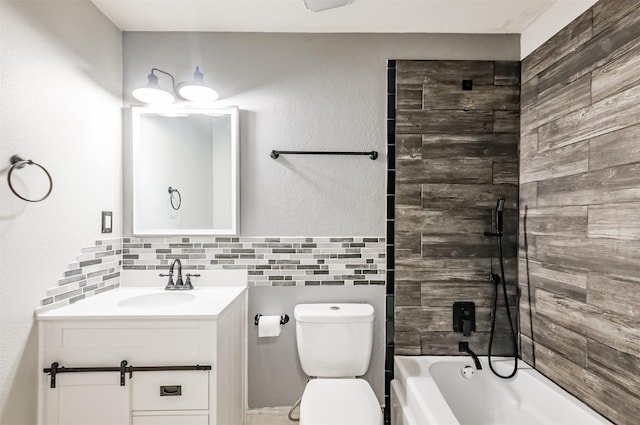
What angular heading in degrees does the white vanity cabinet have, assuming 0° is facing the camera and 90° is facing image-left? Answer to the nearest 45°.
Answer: approximately 0°

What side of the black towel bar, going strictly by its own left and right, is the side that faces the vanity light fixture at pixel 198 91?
right

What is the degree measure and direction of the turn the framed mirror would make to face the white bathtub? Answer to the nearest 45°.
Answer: approximately 45° to its left

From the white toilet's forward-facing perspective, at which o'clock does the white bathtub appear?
The white bathtub is roughly at 9 o'clock from the white toilet.

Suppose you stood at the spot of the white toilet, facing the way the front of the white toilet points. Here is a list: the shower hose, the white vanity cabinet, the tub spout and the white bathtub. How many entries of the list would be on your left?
3
